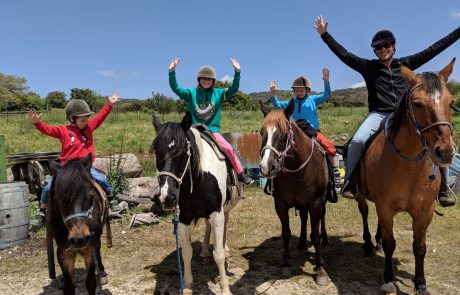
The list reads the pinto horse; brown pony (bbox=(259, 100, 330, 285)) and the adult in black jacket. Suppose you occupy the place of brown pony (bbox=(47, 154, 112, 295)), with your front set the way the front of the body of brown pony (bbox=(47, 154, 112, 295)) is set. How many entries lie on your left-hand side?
3

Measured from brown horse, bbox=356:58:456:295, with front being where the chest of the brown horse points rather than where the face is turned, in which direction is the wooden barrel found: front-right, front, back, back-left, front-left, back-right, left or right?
right

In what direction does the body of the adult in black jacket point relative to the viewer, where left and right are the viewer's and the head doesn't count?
facing the viewer

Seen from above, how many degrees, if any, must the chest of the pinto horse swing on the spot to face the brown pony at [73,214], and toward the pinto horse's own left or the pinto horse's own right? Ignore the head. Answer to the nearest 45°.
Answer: approximately 45° to the pinto horse's own right

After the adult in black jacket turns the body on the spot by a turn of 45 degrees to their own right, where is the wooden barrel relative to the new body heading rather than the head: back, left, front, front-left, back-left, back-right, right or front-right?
front-right

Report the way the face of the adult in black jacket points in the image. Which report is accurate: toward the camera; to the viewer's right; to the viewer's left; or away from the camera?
toward the camera

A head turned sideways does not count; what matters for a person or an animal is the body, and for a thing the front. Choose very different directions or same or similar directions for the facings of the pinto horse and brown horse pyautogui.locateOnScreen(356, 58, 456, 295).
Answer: same or similar directions

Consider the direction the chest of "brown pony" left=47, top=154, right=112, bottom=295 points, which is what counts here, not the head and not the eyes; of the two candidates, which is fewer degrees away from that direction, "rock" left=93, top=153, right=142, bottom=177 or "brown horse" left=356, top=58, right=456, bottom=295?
the brown horse

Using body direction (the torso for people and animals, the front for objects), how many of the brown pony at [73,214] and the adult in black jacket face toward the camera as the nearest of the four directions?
2

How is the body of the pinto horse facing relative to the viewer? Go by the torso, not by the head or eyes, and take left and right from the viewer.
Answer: facing the viewer and to the left of the viewer

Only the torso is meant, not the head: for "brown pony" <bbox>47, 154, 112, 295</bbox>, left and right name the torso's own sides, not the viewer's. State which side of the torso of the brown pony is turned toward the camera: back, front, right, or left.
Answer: front

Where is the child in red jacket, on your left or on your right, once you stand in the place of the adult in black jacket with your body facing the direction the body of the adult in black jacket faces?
on your right

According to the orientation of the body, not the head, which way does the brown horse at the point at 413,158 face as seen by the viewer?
toward the camera
